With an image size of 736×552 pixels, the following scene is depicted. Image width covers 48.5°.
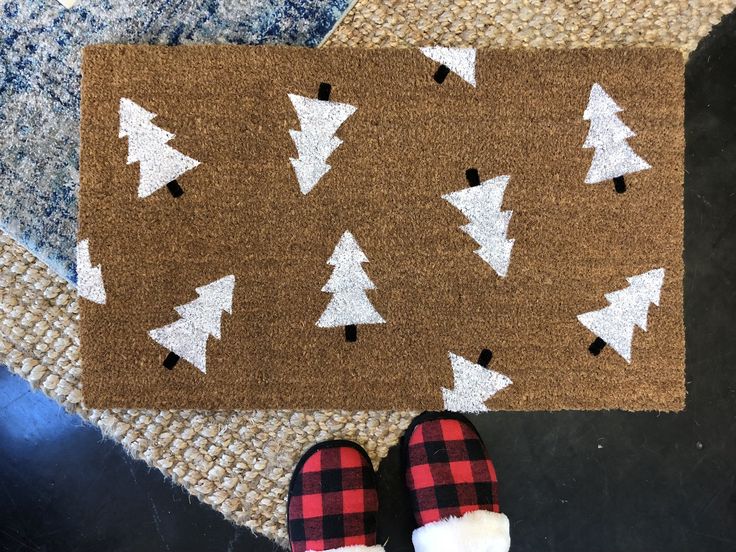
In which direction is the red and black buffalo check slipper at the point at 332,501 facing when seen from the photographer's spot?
facing away from the viewer
